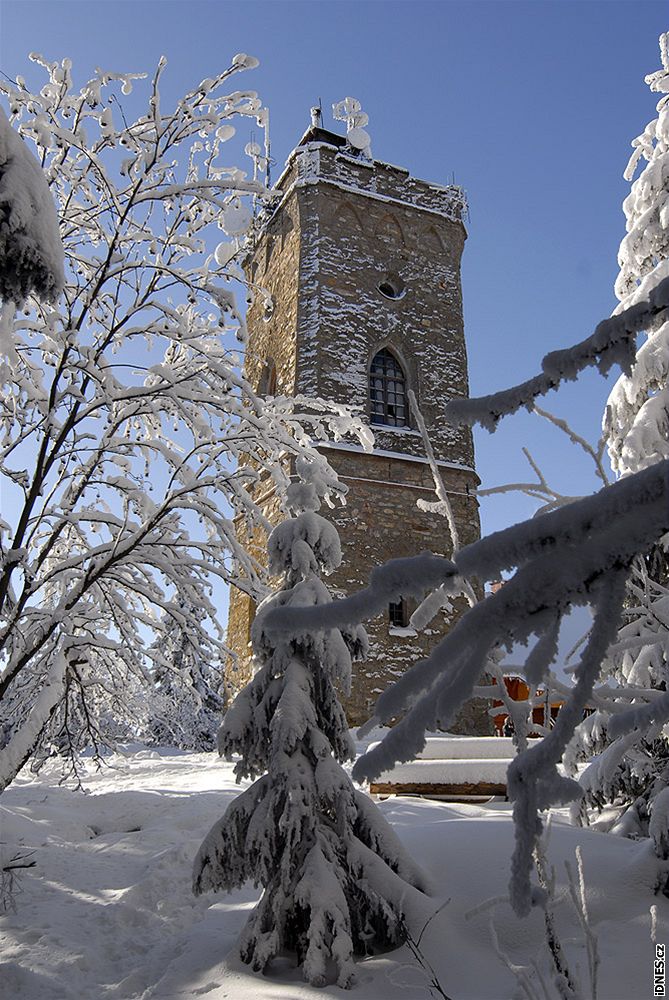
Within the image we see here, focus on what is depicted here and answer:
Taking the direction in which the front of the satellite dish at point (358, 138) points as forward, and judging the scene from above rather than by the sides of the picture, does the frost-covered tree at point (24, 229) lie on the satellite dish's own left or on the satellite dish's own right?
on the satellite dish's own right

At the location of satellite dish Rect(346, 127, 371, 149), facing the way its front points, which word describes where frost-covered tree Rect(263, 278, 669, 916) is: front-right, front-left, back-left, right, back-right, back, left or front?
front-right

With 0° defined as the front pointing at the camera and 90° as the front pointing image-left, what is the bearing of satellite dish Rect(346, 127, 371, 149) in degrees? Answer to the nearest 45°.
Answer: approximately 315°
